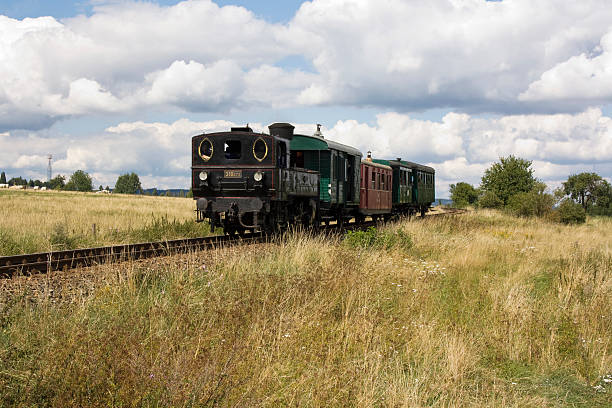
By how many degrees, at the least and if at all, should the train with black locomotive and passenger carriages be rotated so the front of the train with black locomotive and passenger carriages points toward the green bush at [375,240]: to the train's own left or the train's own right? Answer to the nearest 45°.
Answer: approximately 90° to the train's own left

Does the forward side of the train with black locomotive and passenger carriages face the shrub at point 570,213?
no

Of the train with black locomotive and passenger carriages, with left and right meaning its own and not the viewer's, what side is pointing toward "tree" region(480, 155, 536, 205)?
back

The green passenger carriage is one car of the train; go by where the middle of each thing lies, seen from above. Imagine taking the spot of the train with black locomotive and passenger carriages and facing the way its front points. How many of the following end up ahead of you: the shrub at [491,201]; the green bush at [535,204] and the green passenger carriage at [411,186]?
0

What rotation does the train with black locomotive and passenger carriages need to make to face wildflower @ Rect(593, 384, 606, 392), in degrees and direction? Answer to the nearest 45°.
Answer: approximately 90° to its left

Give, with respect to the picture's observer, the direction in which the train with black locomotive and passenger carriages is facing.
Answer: facing the viewer and to the left of the viewer

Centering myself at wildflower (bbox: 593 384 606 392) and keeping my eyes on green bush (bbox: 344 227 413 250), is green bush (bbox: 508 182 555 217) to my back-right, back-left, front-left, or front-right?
front-right

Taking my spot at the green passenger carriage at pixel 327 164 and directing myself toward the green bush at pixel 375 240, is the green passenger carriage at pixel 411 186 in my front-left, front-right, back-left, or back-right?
back-left

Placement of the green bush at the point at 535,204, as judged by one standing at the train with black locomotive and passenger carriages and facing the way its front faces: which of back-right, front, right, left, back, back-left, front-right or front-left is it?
back

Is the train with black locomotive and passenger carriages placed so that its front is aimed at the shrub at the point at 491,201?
no
